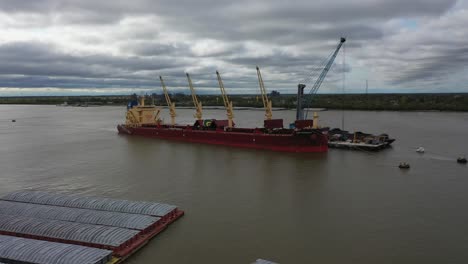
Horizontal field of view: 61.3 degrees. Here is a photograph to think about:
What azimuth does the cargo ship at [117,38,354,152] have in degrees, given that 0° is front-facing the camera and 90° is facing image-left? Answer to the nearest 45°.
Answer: approximately 315°
